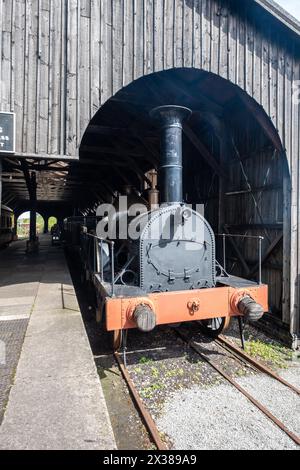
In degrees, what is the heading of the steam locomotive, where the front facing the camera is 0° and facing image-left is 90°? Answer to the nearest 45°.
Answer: approximately 315°

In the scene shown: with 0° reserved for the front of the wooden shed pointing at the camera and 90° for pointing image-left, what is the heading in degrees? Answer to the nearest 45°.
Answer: approximately 0°
